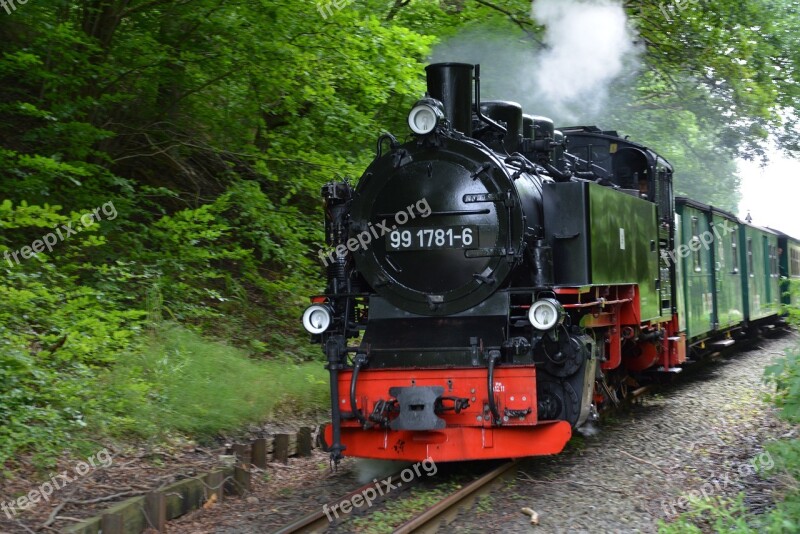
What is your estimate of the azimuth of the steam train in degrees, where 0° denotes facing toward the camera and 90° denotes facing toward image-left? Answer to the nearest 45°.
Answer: approximately 45°
